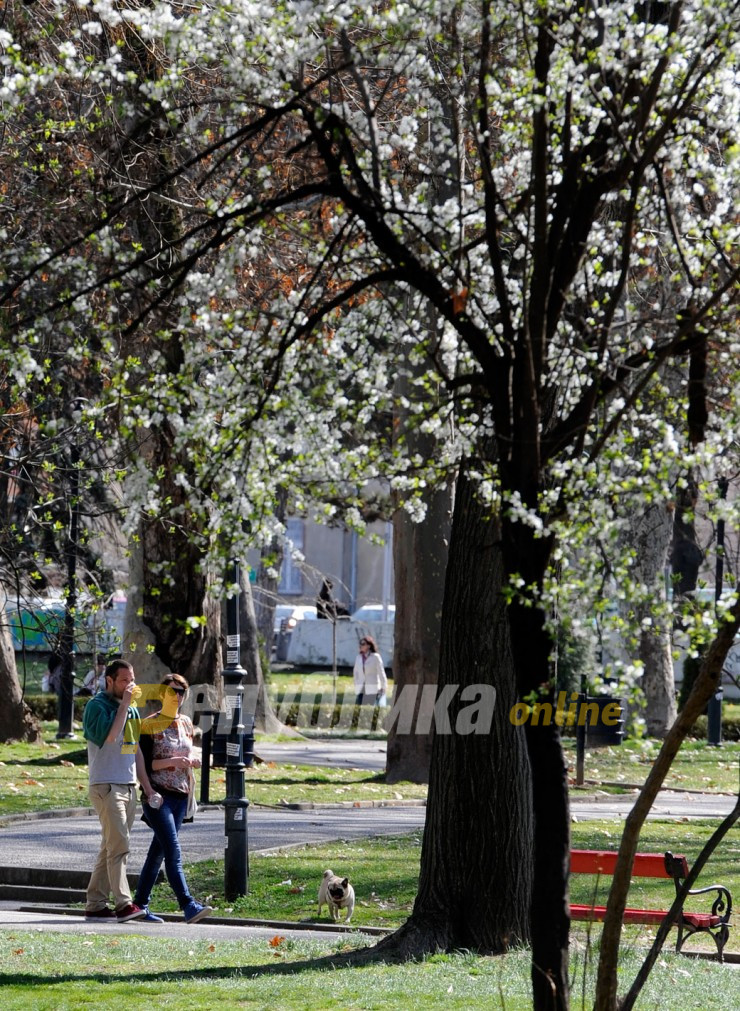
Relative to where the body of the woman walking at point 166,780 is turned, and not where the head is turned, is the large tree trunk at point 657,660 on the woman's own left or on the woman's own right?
on the woman's own left

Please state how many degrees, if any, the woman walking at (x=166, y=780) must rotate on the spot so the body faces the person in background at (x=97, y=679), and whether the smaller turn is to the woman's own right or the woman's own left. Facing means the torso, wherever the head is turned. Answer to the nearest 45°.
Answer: approximately 135° to the woman's own left

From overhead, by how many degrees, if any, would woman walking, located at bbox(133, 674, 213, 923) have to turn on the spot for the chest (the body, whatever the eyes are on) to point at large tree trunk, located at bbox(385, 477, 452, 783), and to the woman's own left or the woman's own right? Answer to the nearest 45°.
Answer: approximately 135° to the woman's own left

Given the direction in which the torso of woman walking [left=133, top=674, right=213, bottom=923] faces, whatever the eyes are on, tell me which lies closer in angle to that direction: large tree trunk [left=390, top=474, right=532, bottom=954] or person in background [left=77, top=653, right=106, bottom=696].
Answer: the large tree trunk

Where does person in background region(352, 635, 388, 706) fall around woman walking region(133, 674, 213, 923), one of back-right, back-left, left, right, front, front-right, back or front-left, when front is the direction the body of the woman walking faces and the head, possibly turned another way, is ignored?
back-left

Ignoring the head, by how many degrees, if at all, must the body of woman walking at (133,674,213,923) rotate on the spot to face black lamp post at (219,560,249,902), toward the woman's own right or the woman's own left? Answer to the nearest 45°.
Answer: approximately 90° to the woman's own left

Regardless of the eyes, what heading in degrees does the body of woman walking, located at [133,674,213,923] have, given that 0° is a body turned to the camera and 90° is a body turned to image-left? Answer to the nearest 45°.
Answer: approximately 315°
